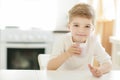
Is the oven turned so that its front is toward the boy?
yes

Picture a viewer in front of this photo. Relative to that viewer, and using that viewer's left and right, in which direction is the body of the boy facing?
facing the viewer

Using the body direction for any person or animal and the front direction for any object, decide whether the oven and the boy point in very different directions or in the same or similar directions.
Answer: same or similar directions

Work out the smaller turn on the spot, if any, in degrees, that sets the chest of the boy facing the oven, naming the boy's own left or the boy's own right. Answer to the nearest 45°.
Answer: approximately 180°

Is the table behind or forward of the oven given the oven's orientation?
forward

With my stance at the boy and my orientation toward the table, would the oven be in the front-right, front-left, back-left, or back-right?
back-right

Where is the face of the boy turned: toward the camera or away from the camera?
toward the camera

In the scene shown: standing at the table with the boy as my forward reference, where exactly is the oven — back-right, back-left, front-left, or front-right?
front-left

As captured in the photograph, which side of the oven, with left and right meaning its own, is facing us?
front

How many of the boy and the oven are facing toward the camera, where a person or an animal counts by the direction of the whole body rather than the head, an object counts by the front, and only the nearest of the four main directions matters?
2
